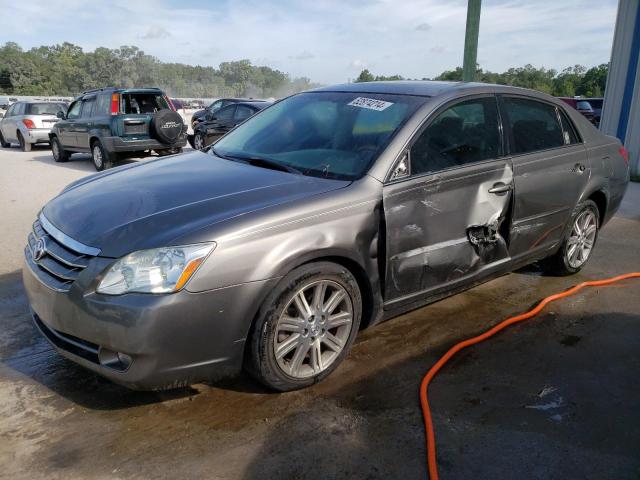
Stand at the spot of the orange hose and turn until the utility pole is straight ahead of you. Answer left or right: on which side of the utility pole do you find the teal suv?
left

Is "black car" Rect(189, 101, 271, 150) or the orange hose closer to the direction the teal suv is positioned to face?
the black car

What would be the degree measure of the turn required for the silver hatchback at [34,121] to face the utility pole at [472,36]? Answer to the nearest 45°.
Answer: approximately 180°

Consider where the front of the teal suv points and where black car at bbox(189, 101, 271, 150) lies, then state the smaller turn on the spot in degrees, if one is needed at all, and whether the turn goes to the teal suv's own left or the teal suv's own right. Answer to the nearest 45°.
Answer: approximately 90° to the teal suv's own right

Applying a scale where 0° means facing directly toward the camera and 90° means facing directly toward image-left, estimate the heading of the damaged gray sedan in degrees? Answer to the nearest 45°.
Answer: approximately 45°

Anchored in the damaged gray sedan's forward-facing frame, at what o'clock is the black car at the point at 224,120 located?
The black car is roughly at 4 o'clock from the damaged gray sedan.

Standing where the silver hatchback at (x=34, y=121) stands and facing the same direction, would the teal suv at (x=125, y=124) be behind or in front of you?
behind

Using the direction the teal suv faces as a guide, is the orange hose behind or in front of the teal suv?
behind
